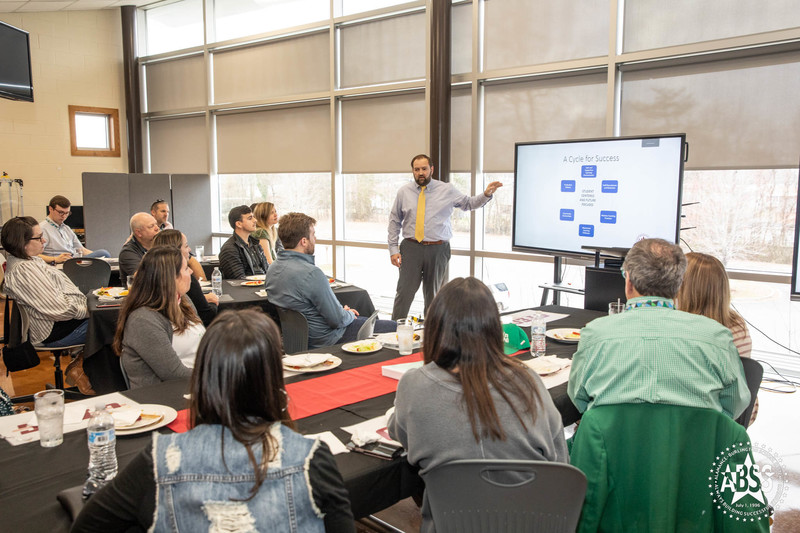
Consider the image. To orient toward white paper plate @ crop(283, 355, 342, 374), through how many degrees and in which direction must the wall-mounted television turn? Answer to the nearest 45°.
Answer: approximately 45° to its right

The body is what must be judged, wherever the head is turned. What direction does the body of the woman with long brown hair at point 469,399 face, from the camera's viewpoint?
away from the camera

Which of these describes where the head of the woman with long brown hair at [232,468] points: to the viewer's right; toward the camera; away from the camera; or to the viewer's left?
away from the camera

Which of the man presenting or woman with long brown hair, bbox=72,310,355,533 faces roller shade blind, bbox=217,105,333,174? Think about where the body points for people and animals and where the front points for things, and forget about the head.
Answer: the woman with long brown hair

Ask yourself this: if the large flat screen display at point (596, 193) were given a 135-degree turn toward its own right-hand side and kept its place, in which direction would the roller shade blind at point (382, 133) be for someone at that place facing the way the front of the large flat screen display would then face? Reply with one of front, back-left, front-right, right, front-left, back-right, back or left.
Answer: front-left

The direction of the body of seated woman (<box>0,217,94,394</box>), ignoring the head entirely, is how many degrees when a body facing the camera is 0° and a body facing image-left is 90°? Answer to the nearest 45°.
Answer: approximately 270°

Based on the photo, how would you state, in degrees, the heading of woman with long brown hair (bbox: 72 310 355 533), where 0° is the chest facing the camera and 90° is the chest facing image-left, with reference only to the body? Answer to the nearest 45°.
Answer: approximately 180°

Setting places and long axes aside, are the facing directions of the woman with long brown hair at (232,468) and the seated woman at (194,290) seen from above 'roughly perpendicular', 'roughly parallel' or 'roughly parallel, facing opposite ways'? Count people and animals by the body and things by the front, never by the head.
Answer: roughly perpendicular

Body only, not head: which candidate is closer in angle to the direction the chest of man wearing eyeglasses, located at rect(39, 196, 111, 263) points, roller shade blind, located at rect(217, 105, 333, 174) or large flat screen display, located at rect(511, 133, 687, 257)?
the large flat screen display

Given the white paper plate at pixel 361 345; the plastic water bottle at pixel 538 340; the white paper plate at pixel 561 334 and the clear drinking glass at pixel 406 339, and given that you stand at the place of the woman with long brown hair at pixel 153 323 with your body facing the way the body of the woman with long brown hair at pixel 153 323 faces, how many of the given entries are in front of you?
4

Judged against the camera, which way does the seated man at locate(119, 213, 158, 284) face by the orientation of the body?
to the viewer's right

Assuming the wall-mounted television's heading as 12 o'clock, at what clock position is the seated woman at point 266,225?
The seated woman is roughly at 12 o'clock from the wall-mounted television.

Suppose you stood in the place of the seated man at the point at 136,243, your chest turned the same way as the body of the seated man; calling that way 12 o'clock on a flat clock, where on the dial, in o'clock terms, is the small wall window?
The small wall window is roughly at 9 o'clock from the seated man.

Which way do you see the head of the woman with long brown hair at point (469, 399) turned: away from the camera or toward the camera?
away from the camera

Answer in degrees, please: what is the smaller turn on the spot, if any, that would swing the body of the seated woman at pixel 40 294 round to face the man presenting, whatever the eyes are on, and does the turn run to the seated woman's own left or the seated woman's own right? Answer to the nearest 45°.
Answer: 0° — they already face them

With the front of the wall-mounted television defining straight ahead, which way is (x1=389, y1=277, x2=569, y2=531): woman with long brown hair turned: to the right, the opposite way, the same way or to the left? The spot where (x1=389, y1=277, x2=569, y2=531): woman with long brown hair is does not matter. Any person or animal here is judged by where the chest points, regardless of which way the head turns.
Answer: to the left
